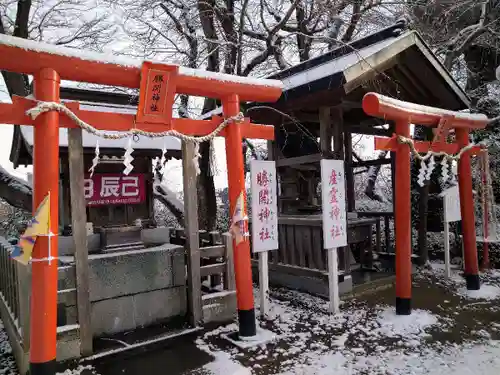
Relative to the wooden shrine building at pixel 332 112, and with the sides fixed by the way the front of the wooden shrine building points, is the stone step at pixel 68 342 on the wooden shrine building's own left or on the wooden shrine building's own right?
on the wooden shrine building's own right

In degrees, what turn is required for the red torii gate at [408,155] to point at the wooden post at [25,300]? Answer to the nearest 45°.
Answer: approximately 90° to its right

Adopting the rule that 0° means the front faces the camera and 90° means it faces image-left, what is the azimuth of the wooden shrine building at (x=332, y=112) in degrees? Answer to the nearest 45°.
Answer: approximately 315°

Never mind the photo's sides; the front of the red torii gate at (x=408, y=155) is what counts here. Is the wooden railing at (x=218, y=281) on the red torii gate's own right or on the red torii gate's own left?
on the red torii gate's own right

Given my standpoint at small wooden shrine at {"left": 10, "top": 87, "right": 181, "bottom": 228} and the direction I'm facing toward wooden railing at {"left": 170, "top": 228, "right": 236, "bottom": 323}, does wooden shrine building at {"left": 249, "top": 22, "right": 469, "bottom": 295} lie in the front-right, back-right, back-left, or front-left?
front-left

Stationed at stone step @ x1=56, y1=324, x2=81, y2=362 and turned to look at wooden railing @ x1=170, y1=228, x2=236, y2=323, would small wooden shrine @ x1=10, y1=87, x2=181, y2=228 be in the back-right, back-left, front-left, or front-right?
front-left

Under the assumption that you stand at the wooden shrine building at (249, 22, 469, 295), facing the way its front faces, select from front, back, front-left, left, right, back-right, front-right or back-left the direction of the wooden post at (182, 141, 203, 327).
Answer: right

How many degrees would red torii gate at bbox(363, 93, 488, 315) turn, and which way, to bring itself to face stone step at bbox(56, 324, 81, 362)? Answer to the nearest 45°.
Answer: approximately 90° to its right

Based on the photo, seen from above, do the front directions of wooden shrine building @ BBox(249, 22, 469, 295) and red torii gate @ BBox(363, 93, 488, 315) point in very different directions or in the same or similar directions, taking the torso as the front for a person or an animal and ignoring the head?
same or similar directions

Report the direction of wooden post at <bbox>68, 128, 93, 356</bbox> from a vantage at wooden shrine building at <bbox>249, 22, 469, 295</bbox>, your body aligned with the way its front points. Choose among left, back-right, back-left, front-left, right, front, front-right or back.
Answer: right

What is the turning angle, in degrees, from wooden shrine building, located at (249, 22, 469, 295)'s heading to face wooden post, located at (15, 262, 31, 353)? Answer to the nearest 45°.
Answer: approximately 90° to its right
